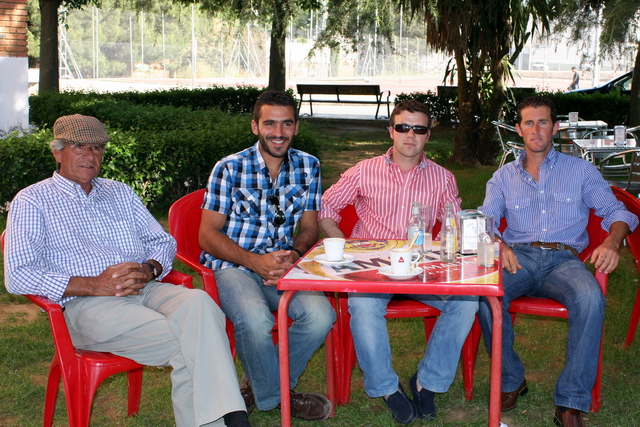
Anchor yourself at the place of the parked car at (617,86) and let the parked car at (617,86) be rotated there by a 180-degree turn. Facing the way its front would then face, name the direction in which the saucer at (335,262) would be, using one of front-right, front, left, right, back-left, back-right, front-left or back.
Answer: right

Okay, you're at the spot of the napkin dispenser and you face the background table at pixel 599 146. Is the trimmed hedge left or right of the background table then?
left

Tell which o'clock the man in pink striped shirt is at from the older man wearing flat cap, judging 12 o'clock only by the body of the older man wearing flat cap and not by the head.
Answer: The man in pink striped shirt is roughly at 10 o'clock from the older man wearing flat cap.

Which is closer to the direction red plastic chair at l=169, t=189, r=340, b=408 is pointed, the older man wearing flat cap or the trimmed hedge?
the older man wearing flat cap

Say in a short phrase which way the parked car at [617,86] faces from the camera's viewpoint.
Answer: facing to the left of the viewer

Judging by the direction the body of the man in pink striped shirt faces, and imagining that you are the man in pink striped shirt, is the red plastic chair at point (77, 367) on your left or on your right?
on your right

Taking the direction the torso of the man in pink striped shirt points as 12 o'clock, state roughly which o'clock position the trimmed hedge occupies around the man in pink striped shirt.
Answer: The trimmed hedge is roughly at 5 o'clock from the man in pink striped shirt.

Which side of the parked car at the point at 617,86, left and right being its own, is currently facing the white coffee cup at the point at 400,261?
left
